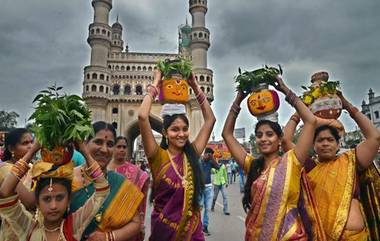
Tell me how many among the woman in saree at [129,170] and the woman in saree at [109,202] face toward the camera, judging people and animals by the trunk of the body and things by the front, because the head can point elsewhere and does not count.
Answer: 2

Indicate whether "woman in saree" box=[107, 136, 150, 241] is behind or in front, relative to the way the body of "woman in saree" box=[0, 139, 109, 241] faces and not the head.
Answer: behind

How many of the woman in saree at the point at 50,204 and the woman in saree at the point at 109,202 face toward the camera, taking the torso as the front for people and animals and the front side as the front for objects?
2

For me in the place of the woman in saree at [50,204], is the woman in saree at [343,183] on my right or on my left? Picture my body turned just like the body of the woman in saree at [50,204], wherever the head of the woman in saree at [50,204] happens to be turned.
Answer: on my left

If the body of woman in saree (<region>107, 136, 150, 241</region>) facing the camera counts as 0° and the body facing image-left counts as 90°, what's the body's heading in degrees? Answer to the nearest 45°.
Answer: approximately 0°

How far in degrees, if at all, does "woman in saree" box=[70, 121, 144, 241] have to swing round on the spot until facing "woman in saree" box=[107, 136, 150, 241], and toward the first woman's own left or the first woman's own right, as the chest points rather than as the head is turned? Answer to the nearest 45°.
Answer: approximately 180°

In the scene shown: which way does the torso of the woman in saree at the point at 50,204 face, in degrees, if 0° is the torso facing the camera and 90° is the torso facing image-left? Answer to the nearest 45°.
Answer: approximately 0°
